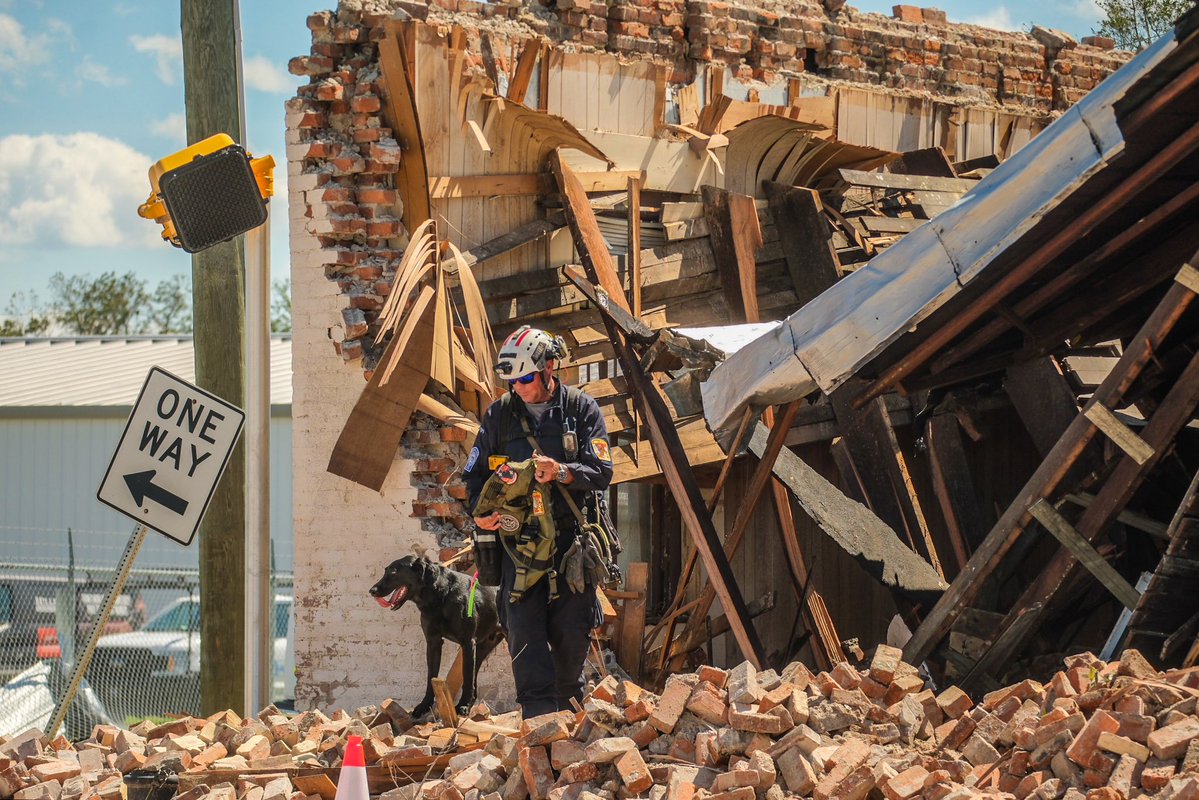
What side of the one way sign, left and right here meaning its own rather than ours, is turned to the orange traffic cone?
front

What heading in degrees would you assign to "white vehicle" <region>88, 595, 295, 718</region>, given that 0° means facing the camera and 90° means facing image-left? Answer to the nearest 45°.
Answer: approximately 45°

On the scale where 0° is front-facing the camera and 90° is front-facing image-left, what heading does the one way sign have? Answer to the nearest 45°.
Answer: approximately 0°

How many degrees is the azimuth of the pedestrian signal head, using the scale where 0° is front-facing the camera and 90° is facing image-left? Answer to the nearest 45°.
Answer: approximately 0°

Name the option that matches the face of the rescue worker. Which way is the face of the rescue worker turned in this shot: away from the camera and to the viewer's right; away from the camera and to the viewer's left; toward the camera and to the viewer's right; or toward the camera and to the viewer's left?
toward the camera and to the viewer's left

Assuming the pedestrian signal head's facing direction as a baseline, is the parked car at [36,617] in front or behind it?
behind

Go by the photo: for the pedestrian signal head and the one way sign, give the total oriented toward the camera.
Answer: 2

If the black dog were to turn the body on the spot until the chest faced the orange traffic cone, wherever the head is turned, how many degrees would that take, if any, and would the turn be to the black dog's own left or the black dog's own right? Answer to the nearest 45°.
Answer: approximately 45° to the black dog's own left

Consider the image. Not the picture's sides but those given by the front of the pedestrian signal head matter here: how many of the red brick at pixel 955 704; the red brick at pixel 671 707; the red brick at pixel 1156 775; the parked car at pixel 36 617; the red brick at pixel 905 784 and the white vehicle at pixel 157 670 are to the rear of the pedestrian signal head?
2

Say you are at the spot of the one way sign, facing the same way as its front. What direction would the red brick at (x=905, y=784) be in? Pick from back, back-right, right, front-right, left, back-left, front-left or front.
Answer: front-left

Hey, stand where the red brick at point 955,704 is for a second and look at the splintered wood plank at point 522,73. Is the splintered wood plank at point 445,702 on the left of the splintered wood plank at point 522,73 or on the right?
left
